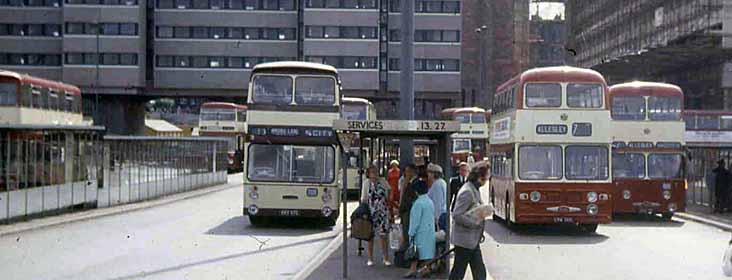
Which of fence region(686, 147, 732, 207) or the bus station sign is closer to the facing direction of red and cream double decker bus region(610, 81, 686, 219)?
the bus station sign

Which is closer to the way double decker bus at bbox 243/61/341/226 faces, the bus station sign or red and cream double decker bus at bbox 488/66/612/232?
the bus station sign
